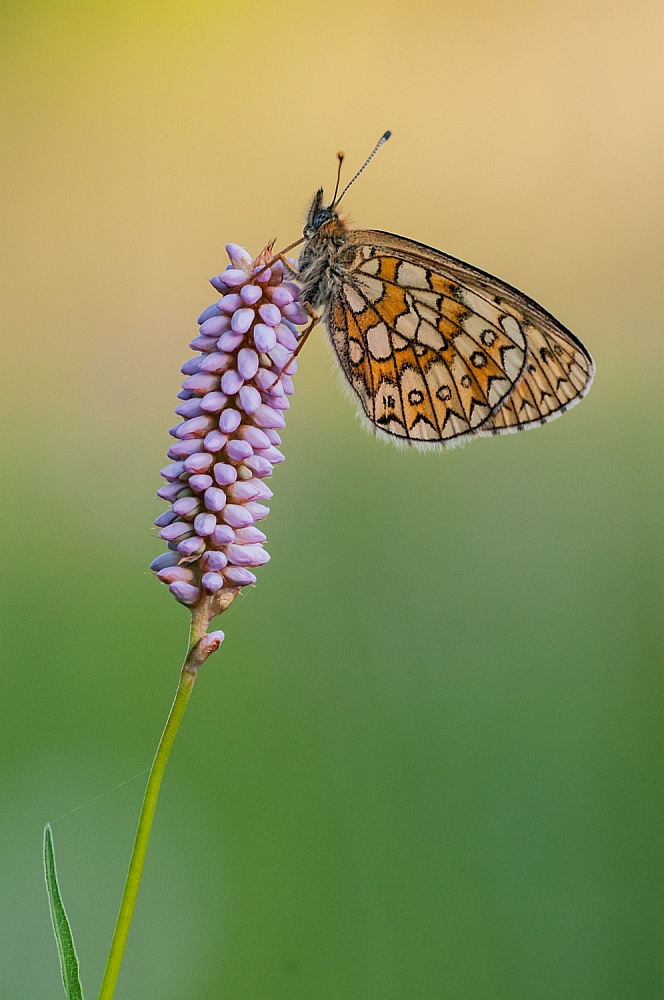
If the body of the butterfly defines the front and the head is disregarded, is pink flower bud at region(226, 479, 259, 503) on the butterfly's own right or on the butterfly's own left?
on the butterfly's own left

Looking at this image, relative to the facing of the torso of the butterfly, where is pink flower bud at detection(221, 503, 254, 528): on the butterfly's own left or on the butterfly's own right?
on the butterfly's own left

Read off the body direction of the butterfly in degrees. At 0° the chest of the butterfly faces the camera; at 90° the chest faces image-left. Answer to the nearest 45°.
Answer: approximately 90°
